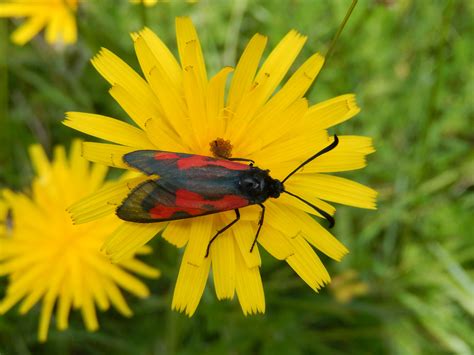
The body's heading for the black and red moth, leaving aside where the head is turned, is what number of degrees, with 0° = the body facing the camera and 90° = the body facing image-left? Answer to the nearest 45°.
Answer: approximately 270°

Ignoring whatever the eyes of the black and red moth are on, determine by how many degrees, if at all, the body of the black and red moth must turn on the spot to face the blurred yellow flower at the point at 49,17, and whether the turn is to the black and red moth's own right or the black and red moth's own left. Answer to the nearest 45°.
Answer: approximately 135° to the black and red moth's own left

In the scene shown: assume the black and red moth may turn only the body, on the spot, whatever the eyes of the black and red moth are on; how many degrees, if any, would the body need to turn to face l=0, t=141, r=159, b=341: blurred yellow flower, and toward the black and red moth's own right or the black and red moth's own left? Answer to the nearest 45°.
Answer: approximately 135° to the black and red moth's own left
